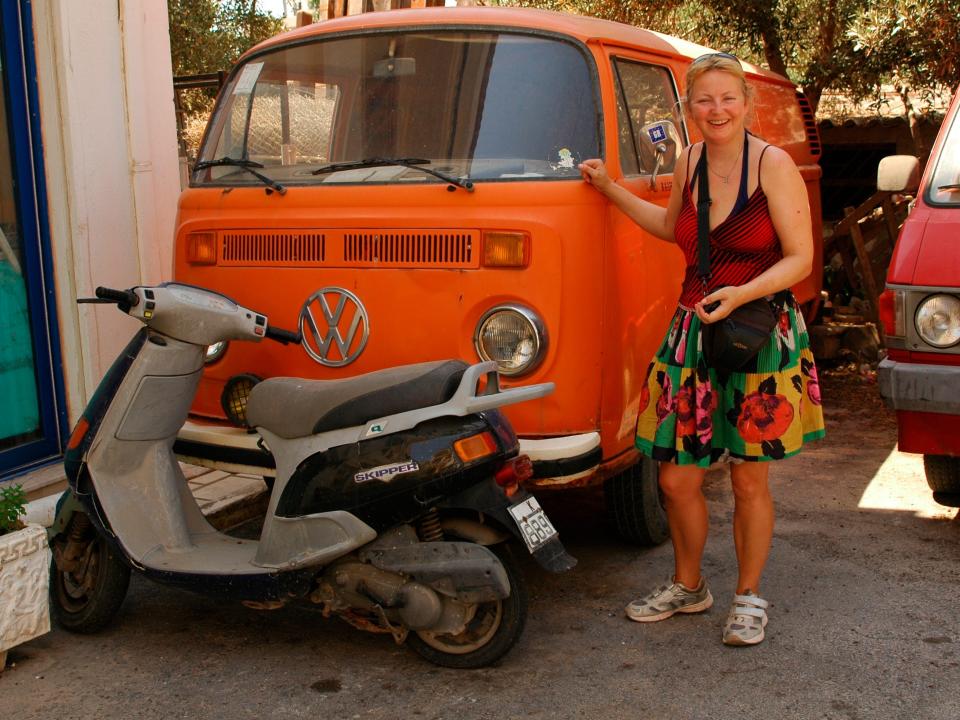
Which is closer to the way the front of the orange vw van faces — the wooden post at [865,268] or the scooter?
the scooter

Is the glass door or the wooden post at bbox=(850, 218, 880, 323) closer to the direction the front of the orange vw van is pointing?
the glass door

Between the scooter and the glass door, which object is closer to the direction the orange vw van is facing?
the scooter

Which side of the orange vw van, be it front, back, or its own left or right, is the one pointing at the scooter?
front

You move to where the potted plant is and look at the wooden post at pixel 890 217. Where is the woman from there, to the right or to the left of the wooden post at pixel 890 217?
right

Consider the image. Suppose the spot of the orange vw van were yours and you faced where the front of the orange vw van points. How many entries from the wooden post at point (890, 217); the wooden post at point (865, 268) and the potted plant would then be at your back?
2

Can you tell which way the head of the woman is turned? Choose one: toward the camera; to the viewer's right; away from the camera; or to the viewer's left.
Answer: toward the camera

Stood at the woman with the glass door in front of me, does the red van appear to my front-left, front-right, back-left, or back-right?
back-right

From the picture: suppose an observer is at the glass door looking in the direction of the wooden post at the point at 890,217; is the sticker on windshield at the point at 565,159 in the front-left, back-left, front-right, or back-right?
front-right

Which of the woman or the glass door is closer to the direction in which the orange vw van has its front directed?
the glass door

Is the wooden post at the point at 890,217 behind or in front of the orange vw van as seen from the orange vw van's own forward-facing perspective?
behind

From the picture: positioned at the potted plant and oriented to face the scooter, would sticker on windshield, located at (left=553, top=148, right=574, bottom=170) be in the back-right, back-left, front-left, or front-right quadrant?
front-left

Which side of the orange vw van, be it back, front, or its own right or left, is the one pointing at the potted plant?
front
